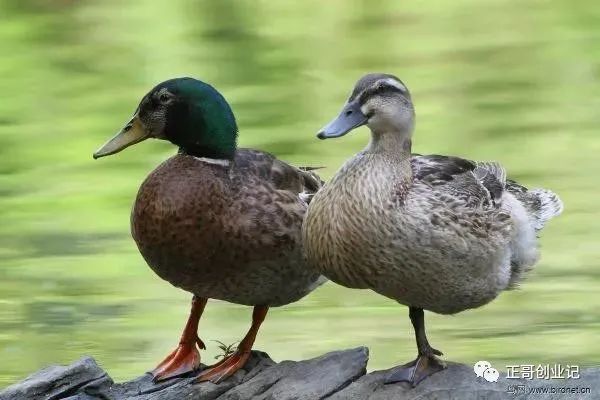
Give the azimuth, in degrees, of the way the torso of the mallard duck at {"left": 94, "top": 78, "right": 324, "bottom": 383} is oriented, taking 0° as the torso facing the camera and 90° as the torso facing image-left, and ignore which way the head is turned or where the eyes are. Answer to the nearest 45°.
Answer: approximately 45°

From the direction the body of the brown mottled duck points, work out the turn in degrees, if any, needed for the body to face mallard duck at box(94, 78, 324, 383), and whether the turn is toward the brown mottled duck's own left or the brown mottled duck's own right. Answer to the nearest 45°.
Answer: approximately 45° to the brown mottled duck's own right

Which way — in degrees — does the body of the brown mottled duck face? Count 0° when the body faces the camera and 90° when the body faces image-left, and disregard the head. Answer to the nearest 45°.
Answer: approximately 45°
